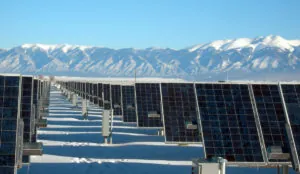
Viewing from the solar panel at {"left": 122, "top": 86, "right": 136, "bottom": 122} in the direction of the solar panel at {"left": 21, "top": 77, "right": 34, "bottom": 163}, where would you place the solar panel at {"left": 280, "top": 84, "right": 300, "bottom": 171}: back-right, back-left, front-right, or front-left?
front-left

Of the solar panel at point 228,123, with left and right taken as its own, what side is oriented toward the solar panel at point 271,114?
left

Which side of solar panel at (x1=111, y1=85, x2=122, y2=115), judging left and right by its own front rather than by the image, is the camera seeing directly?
front

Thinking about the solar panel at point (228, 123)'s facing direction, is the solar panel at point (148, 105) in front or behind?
behind

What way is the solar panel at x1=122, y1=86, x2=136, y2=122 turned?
toward the camera

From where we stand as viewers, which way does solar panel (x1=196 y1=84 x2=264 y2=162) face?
facing the viewer

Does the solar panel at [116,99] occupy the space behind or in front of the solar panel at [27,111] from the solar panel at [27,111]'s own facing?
behind

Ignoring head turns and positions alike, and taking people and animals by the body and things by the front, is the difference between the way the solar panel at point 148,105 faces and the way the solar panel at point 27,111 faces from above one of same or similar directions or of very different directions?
same or similar directions
